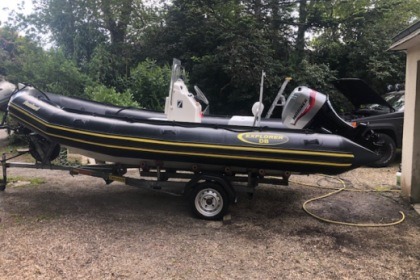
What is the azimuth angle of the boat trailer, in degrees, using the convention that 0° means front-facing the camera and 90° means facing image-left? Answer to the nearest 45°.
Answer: approximately 90°

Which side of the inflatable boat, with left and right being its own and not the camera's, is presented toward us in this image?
left
